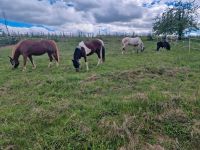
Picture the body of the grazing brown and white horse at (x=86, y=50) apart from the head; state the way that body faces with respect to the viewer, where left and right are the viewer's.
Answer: facing the viewer and to the left of the viewer

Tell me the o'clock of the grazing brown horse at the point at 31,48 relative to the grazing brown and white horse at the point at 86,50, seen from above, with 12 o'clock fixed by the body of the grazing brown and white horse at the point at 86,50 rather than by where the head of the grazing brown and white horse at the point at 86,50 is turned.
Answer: the grazing brown horse at the point at 31,48 is roughly at 2 o'clock from the grazing brown and white horse at the point at 86,50.
